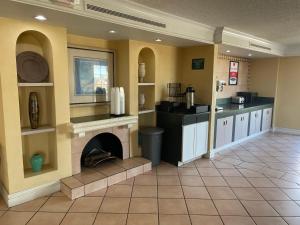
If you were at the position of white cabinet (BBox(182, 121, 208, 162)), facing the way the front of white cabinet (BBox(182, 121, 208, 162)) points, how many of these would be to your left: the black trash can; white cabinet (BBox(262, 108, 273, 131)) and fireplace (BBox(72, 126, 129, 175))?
1

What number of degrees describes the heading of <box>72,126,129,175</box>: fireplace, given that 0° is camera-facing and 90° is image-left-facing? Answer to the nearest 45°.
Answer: approximately 315°

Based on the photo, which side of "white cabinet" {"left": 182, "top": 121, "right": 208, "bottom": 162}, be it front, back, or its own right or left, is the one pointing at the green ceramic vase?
right

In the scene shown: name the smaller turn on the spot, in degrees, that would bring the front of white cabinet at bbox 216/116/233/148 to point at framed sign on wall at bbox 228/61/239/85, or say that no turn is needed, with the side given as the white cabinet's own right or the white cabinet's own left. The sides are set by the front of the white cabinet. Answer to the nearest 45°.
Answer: approximately 135° to the white cabinet's own left

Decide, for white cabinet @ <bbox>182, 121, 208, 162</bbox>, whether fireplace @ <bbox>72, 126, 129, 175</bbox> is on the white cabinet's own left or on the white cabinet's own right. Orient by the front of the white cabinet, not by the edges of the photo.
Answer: on the white cabinet's own right

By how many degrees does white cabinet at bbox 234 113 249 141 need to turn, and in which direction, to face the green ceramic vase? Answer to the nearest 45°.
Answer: approximately 90° to its right

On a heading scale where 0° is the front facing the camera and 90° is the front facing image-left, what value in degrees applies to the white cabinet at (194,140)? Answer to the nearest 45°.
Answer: approximately 315°
